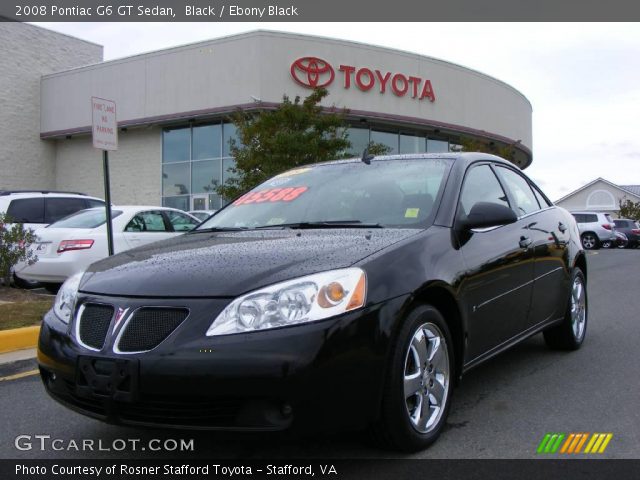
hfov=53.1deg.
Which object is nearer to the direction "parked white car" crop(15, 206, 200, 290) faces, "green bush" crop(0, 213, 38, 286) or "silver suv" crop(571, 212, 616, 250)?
the silver suv

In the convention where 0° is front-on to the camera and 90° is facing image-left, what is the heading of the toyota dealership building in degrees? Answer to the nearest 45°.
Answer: approximately 315°

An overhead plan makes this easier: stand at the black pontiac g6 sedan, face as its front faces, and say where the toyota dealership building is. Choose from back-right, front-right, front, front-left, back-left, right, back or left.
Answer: back-right

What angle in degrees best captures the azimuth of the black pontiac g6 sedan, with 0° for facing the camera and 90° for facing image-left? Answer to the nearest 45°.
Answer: approximately 45°

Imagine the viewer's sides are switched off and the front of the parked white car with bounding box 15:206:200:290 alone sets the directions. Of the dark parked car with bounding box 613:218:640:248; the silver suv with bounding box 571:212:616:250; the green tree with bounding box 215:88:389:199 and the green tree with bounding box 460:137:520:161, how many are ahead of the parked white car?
4

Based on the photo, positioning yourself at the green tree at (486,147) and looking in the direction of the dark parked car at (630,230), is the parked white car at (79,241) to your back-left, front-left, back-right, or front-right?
back-right

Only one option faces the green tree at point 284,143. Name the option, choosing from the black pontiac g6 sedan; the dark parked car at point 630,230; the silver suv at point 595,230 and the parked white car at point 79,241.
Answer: the parked white car

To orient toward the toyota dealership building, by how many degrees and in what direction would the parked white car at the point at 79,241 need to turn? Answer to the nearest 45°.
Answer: approximately 45° to its left

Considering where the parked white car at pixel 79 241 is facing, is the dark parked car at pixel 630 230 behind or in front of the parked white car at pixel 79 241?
in front

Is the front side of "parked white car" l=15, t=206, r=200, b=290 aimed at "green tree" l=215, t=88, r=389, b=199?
yes

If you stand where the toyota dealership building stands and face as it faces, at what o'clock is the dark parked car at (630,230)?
The dark parked car is roughly at 10 o'clock from the toyota dealership building.

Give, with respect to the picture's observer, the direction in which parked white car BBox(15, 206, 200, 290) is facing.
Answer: facing away from the viewer and to the right of the viewer
